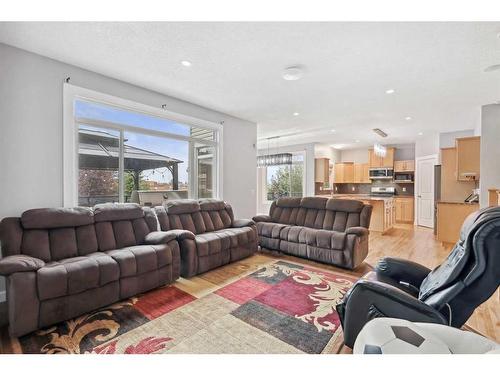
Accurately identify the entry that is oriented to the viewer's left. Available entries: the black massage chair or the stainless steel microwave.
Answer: the black massage chair

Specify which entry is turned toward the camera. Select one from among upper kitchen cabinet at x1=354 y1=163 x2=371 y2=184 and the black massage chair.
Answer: the upper kitchen cabinet

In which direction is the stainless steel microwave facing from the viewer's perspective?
toward the camera

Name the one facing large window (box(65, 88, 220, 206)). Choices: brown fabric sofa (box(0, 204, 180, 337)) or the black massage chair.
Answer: the black massage chair

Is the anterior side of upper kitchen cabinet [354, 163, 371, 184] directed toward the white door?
no

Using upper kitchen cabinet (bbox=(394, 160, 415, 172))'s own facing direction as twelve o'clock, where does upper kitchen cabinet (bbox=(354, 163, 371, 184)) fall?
upper kitchen cabinet (bbox=(354, 163, 371, 184)) is roughly at 3 o'clock from upper kitchen cabinet (bbox=(394, 160, 415, 172)).

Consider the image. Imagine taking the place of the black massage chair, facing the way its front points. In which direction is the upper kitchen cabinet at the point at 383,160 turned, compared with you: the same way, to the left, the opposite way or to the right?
to the left

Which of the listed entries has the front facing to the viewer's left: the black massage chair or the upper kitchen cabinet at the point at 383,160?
the black massage chair

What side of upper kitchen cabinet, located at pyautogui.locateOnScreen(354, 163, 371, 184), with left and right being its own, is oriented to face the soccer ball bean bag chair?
front

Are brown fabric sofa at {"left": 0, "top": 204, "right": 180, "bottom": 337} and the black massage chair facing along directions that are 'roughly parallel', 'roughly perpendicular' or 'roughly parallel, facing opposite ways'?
roughly parallel, facing opposite ways

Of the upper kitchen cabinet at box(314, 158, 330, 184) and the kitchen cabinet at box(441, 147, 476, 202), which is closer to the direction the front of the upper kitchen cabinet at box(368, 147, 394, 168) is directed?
the kitchen cabinet

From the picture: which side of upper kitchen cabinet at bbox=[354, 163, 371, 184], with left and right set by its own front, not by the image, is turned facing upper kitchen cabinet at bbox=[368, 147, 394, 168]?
left

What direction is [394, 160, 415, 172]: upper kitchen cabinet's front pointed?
toward the camera

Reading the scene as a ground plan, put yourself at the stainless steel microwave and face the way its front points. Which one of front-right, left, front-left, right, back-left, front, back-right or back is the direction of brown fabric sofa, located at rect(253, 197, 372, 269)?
front

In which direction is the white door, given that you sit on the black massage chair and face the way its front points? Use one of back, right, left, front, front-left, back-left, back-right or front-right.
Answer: right

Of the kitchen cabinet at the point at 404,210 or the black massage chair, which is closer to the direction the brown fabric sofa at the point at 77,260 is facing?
the black massage chair
